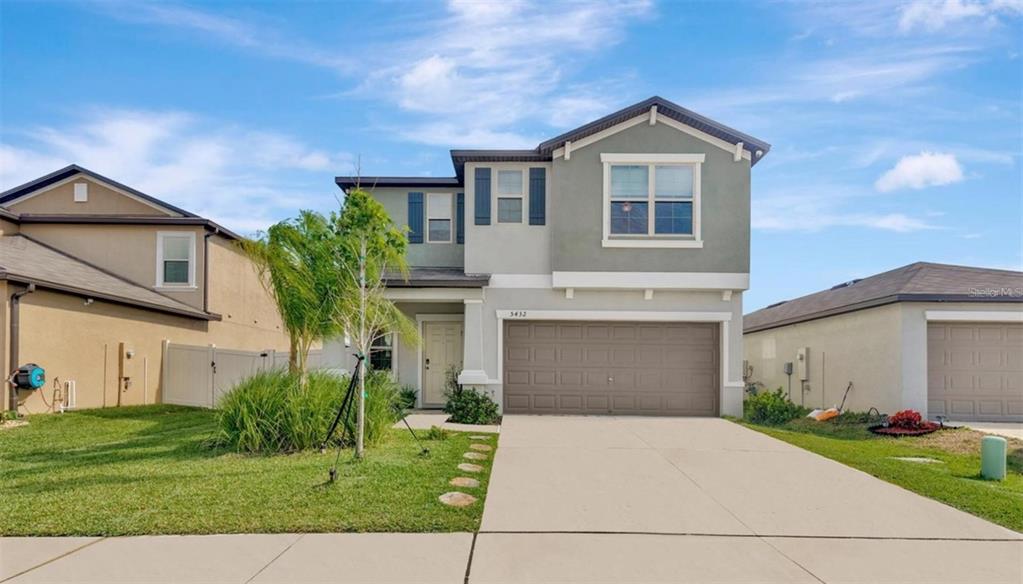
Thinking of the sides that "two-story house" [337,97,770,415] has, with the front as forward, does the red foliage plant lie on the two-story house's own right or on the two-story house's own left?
on the two-story house's own left

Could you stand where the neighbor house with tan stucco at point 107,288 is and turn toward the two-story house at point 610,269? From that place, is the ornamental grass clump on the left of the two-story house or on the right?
right

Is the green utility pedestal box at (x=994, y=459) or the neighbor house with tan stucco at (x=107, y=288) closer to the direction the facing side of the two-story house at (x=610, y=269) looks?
the green utility pedestal box

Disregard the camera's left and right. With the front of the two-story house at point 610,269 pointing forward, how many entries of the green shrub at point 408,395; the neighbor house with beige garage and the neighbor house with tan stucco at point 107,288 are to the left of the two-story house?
1

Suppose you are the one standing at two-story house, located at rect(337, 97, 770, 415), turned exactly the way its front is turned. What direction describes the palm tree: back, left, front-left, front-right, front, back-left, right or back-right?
front-right

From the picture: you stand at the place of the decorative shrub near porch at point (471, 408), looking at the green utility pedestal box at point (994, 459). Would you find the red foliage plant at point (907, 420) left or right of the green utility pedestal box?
left

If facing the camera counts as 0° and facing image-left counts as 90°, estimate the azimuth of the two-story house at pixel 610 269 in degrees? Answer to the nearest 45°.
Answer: approximately 0°

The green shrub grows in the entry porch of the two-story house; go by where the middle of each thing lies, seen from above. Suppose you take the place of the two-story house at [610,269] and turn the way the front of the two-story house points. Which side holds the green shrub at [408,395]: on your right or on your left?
on your right

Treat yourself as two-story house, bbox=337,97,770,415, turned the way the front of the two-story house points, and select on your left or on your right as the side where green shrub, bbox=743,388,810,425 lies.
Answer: on your left

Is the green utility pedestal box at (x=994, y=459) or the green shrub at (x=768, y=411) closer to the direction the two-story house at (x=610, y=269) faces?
the green utility pedestal box

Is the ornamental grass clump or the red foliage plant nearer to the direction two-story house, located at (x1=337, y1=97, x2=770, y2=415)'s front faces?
the ornamental grass clump
